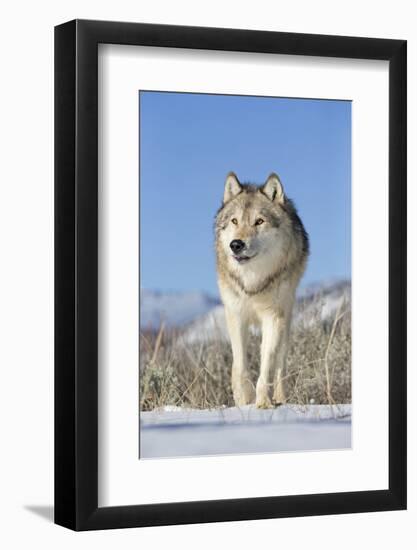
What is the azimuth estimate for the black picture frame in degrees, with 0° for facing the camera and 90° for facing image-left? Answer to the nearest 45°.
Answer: approximately 315°
